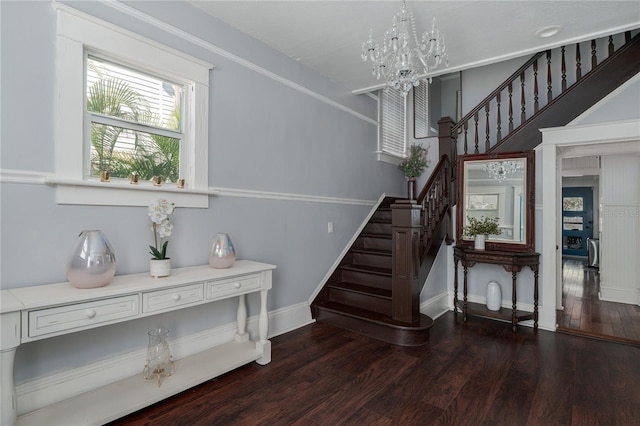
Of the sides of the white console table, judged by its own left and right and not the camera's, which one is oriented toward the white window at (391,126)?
left

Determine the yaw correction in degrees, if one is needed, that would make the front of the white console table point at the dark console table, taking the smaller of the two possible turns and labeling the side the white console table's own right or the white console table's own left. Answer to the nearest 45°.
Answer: approximately 45° to the white console table's own left

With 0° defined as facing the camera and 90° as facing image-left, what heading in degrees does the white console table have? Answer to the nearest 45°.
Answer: approximately 315°

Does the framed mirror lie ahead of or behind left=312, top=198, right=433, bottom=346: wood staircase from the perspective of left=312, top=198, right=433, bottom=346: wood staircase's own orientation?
behind

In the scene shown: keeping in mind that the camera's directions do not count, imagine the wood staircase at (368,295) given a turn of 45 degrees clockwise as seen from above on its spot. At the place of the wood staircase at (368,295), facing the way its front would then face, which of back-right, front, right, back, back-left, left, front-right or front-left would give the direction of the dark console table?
back

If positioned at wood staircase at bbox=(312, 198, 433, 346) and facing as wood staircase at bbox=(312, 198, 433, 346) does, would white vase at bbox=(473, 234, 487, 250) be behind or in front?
behind

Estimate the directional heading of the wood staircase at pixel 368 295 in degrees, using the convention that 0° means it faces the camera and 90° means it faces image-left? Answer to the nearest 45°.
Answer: approximately 45°
